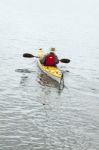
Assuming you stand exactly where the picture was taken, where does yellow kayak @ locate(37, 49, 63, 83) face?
facing away from the viewer and to the left of the viewer
